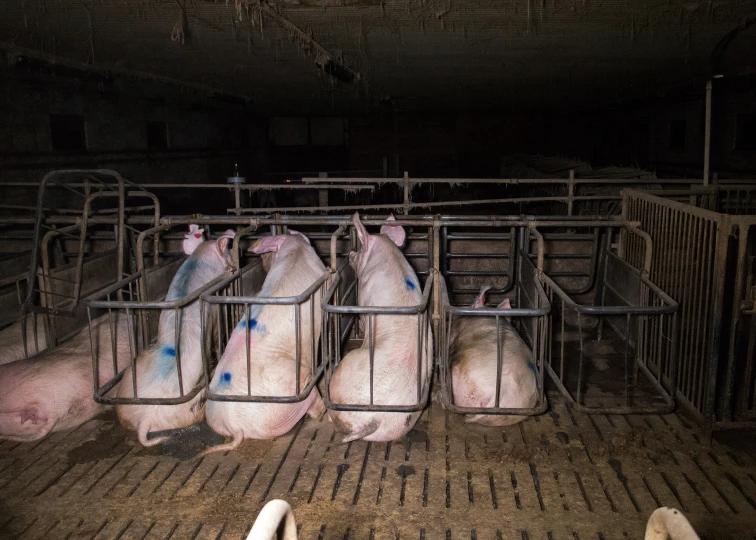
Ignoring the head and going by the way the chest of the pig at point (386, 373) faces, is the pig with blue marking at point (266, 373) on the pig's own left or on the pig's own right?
on the pig's own left

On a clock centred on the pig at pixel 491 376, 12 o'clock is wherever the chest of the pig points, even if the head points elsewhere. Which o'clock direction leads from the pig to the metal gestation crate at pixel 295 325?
The metal gestation crate is roughly at 8 o'clock from the pig.

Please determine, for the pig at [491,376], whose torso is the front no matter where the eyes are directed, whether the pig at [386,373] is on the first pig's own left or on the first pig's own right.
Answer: on the first pig's own left

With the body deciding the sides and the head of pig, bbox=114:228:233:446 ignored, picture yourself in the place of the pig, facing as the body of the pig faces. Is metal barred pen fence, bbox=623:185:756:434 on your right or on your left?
on your right

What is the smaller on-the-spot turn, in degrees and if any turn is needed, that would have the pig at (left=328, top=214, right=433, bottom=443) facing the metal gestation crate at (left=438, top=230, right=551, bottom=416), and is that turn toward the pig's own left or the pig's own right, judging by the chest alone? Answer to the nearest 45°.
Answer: approximately 90° to the pig's own right

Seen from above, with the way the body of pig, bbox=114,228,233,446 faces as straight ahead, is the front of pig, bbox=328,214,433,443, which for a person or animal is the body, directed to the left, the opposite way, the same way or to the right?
the same way

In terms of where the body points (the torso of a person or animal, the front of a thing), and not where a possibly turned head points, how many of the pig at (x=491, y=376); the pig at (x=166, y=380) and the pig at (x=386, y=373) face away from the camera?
3

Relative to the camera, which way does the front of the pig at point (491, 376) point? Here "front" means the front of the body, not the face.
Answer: away from the camera

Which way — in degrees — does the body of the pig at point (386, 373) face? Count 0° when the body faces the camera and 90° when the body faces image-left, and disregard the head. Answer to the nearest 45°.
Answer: approximately 180°

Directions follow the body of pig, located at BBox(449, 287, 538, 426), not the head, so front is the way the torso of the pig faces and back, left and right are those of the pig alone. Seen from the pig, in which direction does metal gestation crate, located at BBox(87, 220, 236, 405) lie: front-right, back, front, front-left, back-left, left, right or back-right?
left

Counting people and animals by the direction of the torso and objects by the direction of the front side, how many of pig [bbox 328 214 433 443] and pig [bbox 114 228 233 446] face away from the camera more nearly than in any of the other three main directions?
2

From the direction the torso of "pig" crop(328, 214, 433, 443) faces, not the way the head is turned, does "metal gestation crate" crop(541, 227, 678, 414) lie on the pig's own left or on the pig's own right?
on the pig's own right

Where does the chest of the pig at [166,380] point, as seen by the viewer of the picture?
away from the camera

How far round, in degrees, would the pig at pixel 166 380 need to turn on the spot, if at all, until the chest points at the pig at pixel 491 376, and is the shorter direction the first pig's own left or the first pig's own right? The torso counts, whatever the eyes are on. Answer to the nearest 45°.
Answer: approximately 90° to the first pig's own right

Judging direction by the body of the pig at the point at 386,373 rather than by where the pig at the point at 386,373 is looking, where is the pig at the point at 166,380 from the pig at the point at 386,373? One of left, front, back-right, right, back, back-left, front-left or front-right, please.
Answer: left

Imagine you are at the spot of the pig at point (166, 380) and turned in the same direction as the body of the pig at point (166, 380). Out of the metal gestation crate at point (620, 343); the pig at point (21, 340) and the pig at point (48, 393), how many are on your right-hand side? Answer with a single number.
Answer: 1

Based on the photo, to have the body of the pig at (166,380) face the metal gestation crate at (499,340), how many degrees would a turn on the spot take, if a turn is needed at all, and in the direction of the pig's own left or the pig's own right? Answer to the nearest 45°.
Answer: approximately 135° to the pig's own right
